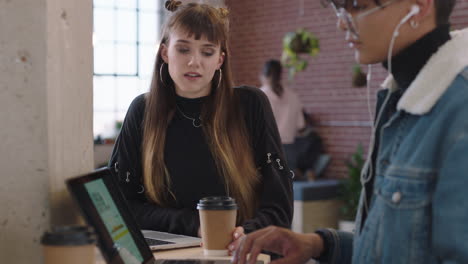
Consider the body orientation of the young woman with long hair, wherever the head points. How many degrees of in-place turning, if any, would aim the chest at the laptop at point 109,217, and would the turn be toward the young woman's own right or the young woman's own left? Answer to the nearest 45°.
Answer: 0° — they already face it

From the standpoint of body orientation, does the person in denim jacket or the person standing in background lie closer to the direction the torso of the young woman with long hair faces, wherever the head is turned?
the person in denim jacket

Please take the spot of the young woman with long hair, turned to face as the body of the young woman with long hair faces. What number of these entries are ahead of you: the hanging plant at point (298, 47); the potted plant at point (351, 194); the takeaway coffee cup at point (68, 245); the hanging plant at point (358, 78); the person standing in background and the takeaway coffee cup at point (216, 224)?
2

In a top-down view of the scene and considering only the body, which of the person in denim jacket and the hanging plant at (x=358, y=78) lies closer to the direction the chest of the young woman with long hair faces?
the person in denim jacket

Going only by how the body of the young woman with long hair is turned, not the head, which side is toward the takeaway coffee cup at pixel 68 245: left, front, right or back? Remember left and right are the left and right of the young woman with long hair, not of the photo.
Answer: front

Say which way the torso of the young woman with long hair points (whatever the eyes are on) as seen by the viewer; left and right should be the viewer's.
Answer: facing the viewer

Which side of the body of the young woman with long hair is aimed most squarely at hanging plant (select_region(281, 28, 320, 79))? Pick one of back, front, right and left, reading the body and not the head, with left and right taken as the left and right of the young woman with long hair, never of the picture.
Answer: back

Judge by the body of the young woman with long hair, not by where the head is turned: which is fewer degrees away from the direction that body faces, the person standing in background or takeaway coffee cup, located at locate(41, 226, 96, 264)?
the takeaway coffee cup

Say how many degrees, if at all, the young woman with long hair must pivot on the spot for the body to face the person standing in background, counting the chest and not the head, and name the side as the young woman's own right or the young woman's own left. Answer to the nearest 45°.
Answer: approximately 180°

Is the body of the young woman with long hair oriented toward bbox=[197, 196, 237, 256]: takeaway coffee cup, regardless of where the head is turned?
yes

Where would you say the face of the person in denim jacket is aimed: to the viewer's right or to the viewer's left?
to the viewer's left

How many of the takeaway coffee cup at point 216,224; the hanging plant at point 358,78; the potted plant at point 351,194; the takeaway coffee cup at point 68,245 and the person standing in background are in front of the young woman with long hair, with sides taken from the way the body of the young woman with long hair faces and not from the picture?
2

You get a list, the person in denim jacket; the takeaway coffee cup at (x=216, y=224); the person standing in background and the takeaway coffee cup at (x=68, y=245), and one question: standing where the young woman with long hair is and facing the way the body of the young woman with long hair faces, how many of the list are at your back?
1

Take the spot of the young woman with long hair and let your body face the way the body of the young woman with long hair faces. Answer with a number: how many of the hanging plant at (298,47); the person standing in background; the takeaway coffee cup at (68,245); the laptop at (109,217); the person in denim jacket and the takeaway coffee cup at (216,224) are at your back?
2

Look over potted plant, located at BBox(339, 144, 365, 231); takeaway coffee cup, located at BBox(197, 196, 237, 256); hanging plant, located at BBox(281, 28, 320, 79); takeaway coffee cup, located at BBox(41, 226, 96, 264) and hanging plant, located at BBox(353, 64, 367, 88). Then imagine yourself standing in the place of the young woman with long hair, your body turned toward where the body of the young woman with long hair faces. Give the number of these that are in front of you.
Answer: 2
